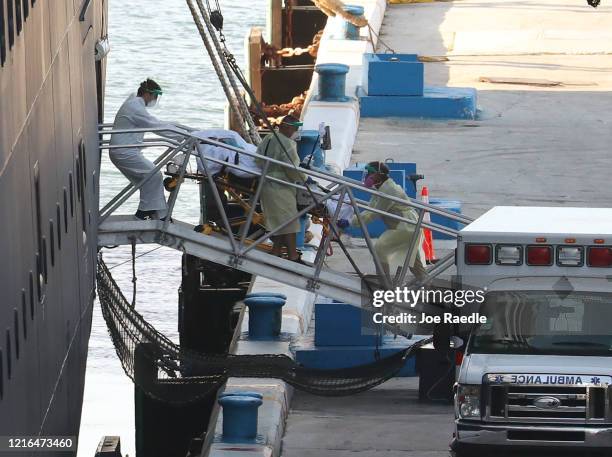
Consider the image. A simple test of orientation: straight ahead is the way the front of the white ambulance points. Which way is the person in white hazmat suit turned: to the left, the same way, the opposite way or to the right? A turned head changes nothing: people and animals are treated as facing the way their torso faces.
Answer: to the left

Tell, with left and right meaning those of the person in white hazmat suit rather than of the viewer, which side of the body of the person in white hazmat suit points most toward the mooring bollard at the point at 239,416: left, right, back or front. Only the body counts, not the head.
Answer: right

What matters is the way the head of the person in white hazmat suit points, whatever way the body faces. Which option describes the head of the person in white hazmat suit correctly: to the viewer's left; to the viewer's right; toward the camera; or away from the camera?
to the viewer's right

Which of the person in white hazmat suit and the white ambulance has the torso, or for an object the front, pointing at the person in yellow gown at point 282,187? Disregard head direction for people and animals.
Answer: the person in white hazmat suit

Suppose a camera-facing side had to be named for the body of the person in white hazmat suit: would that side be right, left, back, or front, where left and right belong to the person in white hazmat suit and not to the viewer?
right

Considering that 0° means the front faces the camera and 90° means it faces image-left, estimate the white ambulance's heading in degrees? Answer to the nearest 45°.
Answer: approximately 0°

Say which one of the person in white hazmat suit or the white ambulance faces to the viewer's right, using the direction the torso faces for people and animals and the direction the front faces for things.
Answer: the person in white hazmat suit

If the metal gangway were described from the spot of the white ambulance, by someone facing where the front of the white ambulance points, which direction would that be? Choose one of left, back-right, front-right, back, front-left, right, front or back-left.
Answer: back-right

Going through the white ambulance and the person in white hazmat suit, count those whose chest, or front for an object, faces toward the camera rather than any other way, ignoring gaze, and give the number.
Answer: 1

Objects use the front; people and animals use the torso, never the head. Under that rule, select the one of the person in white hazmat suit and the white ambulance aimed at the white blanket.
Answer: the person in white hazmat suit

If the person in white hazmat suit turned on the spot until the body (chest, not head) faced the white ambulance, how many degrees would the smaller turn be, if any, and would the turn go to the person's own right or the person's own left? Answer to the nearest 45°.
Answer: approximately 45° to the person's own right
